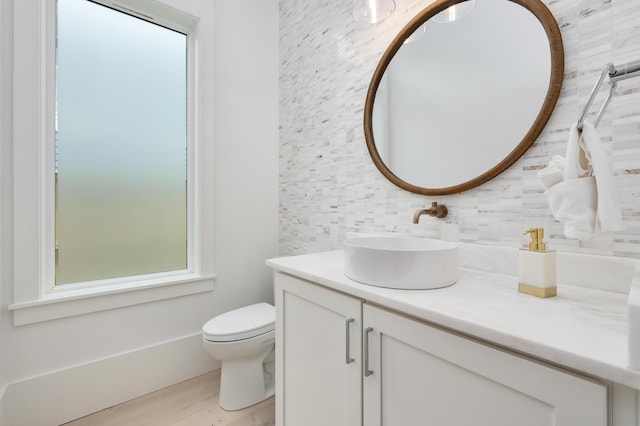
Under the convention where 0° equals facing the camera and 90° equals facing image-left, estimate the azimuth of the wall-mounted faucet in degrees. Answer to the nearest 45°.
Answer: approximately 45°

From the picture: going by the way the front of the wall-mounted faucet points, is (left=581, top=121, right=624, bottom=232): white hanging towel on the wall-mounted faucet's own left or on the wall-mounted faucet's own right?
on the wall-mounted faucet's own left

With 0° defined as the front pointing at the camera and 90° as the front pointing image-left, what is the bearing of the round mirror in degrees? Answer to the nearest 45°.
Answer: approximately 45°

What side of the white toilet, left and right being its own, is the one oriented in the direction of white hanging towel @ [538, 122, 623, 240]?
left

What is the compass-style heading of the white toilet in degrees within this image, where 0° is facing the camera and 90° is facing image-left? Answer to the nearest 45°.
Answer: approximately 45°

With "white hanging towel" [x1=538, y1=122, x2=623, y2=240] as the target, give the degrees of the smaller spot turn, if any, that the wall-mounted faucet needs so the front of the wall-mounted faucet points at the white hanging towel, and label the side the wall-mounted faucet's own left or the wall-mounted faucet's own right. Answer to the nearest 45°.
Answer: approximately 90° to the wall-mounted faucet's own left

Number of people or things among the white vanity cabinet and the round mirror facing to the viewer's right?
0
